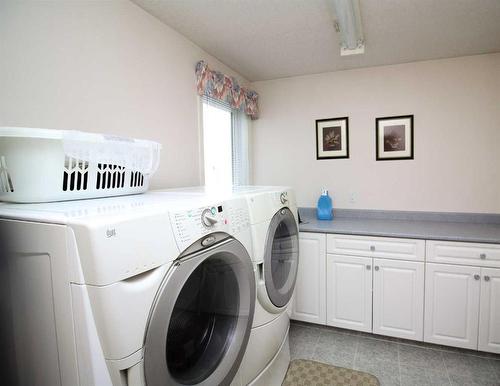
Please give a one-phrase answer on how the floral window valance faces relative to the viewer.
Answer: facing the viewer and to the right of the viewer

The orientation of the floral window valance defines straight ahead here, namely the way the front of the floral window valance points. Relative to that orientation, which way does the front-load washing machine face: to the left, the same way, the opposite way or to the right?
the same way

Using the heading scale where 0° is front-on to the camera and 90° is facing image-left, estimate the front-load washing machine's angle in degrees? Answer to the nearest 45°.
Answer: approximately 315°

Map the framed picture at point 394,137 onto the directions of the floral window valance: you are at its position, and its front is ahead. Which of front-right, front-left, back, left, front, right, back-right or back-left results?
front-left

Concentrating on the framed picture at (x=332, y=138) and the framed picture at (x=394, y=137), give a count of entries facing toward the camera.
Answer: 2

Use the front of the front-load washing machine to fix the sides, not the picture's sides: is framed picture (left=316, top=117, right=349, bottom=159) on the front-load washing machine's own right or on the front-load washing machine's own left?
on the front-load washing machine's own left

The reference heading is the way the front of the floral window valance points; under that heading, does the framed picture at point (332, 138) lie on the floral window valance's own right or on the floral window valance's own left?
on the floral window valance's own left

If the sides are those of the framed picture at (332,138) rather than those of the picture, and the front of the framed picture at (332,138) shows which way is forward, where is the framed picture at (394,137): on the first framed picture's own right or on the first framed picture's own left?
on the first framed picture's own left

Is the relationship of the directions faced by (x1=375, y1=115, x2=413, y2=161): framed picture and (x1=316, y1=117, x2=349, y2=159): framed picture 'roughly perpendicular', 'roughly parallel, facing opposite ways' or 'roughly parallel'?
roughly parallel

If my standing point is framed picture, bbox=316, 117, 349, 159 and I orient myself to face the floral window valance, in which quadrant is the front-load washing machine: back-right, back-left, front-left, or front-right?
front-left

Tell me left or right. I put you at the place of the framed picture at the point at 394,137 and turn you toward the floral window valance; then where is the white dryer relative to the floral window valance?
left

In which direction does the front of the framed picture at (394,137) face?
toward the camera

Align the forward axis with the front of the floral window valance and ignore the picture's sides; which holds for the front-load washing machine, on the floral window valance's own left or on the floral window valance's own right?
on the floral window valance's own right

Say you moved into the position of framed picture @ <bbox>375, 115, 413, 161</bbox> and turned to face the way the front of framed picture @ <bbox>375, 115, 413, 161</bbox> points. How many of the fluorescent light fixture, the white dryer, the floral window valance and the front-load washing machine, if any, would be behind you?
0

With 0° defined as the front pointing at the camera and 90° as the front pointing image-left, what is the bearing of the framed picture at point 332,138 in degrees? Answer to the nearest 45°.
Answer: approximately 0°

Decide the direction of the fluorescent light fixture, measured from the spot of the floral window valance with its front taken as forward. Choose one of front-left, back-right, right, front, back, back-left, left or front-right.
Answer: front

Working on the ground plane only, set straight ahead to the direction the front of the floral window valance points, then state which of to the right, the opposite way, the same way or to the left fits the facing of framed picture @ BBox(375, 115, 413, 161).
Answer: to the right

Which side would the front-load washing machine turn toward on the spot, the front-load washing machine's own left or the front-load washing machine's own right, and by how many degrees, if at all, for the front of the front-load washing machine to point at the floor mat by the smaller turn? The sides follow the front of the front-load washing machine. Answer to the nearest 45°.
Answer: approximately 90° to the front-load washing machine's own left
